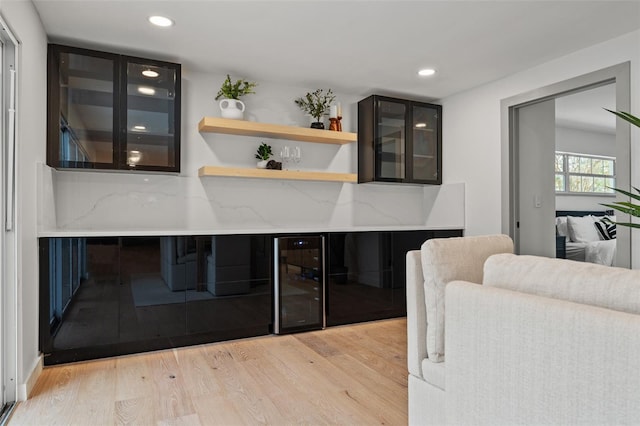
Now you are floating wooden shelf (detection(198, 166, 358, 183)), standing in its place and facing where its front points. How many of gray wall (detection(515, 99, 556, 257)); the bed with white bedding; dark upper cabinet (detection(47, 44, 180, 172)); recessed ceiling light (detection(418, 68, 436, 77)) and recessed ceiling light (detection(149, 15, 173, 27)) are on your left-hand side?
3

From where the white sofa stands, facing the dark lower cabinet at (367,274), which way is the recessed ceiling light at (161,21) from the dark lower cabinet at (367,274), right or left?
left

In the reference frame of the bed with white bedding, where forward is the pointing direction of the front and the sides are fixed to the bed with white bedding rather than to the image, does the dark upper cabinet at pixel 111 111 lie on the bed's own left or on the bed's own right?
on the bed's own right

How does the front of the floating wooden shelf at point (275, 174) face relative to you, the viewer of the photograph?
facing the viewer

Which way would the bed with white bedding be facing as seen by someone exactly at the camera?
facing the viewer and to the right of the viewer

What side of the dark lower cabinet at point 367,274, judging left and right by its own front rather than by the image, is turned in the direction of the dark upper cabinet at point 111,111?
right

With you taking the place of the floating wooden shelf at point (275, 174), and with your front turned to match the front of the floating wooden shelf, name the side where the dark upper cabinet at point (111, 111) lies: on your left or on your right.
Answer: on your right

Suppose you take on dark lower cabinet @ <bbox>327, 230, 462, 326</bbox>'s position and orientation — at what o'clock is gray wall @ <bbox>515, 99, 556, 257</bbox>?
The gray wall is roughly at 10 o'clock from the dark lower cabinet.

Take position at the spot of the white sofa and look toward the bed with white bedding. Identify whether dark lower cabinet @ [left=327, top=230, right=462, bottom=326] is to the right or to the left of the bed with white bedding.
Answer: left

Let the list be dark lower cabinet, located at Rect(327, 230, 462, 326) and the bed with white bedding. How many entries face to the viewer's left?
0

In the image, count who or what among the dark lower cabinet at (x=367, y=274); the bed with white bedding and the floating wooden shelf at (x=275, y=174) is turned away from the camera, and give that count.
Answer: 0

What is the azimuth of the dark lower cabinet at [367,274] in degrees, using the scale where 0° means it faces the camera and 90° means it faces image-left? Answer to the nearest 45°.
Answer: approximately 315°

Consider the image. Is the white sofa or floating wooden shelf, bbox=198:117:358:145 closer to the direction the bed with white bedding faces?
the white sofa
